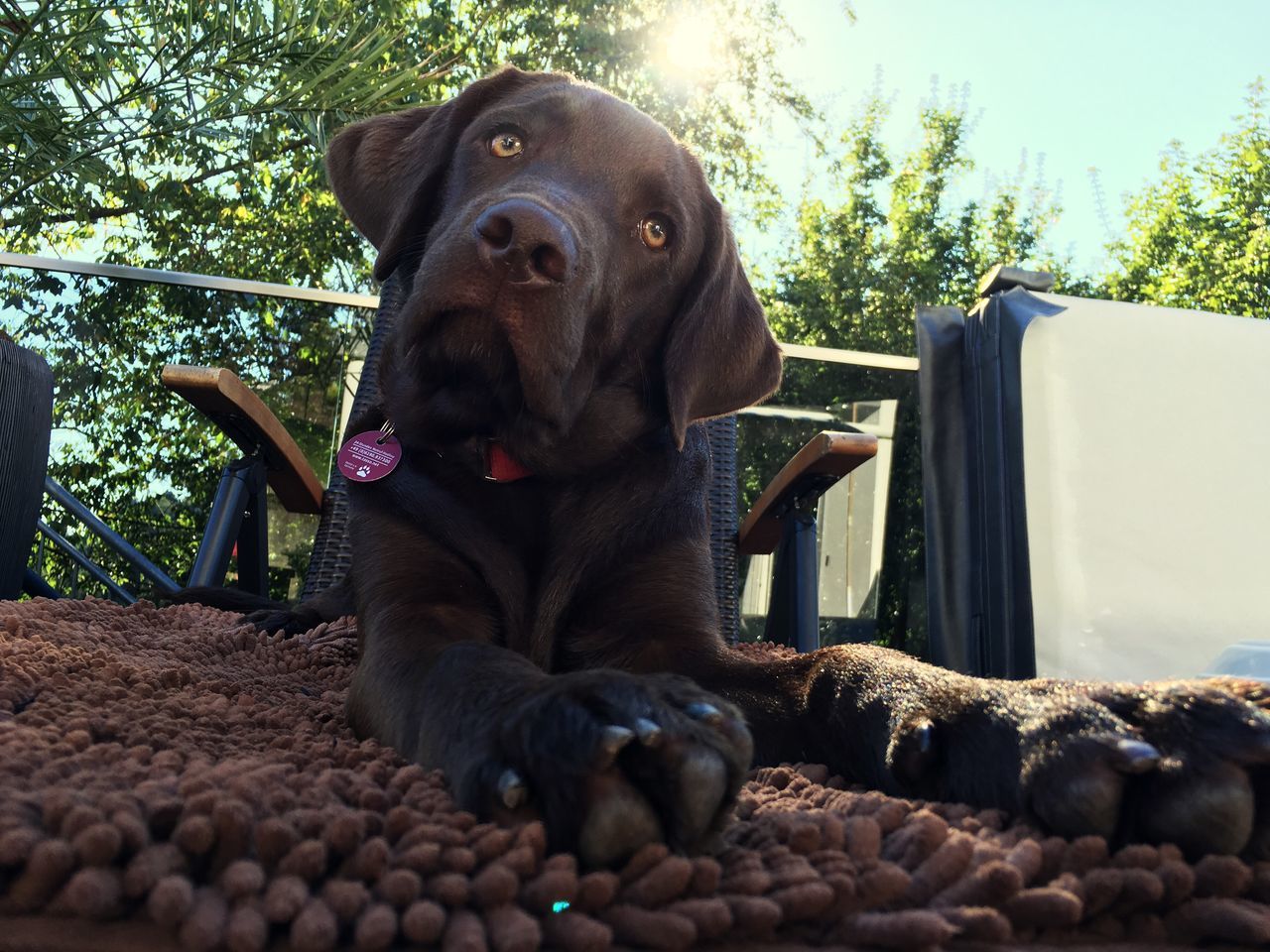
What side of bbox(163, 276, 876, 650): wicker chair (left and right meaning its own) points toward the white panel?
left

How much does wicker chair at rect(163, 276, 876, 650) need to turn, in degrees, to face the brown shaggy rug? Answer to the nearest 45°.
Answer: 0° — it already faces it

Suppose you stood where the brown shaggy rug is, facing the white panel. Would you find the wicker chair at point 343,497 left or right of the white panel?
left

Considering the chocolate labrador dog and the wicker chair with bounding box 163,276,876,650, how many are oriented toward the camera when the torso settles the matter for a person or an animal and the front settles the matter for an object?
2

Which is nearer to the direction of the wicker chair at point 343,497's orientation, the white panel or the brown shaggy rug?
the brown shaggy rug

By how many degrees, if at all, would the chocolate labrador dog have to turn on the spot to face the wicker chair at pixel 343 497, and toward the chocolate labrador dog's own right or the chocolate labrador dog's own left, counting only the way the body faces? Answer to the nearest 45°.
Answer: approximately 135° to the chocolate labrador dog's own right

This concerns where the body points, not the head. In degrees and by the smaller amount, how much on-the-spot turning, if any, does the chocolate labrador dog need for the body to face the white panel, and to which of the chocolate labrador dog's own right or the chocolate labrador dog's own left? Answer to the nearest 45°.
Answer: approximately 135° to the chocolate labrador dog's own left

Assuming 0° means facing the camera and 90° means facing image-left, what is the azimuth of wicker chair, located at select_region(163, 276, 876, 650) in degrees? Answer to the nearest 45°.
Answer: approximately 0°
